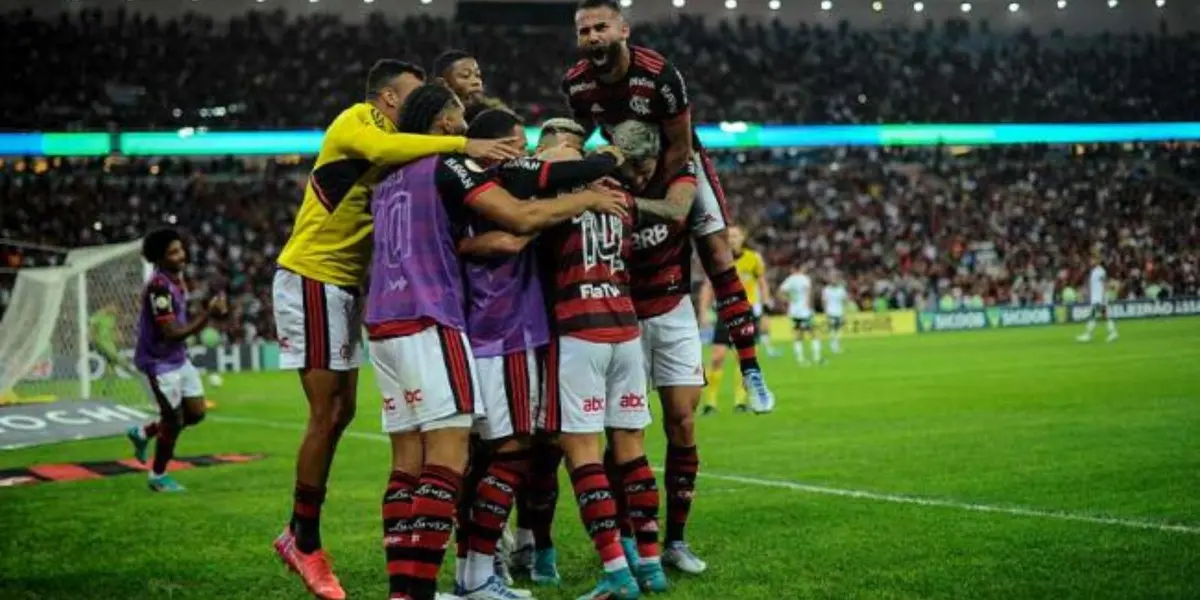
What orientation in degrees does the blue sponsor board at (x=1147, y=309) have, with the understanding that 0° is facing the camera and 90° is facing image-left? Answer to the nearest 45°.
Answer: approximately 0°

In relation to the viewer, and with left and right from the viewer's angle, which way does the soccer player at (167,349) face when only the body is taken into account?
facing to the right of the viewer

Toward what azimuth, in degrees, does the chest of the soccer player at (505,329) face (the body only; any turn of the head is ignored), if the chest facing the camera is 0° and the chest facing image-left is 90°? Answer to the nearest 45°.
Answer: approximately 225°

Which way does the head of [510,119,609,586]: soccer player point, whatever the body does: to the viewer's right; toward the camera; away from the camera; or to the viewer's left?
away from the camera

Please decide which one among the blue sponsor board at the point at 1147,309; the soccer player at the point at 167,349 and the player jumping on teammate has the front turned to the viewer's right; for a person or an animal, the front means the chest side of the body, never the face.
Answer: the soccer player

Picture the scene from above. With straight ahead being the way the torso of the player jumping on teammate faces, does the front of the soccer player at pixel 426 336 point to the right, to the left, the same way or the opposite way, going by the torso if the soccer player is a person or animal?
the opposite way

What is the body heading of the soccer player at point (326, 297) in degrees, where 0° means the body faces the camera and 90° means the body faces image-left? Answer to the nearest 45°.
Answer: approximately 270°

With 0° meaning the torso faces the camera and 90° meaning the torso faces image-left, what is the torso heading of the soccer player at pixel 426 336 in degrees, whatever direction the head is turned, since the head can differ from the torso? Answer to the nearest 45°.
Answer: approximately 225°

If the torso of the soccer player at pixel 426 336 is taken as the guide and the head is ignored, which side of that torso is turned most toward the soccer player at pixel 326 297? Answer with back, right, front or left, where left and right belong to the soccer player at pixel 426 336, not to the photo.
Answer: left
